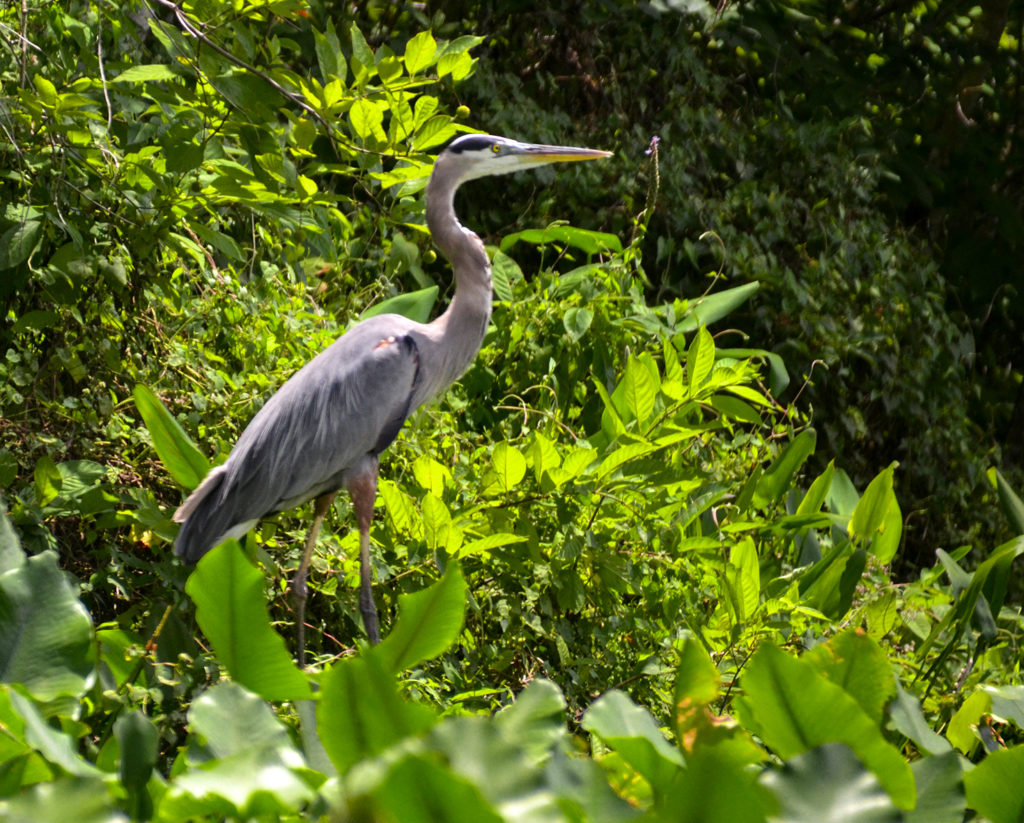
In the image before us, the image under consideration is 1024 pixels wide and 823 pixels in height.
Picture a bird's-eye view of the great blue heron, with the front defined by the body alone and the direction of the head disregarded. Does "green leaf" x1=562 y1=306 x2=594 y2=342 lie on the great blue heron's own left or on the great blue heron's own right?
on the great blue heron's own left

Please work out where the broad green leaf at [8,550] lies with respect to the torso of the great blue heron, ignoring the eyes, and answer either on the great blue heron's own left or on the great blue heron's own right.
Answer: on the great blue heron's own right

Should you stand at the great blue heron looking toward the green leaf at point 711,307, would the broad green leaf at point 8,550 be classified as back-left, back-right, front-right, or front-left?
back-right

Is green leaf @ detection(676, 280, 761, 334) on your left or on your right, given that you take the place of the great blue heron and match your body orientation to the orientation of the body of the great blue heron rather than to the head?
on your left

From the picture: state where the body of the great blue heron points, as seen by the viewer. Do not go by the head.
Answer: to the viewer's right

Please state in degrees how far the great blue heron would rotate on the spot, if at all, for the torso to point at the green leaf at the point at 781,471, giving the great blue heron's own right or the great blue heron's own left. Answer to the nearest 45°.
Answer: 0° — it already faces it

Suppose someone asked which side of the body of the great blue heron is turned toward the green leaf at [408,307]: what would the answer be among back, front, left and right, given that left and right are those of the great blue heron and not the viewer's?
left

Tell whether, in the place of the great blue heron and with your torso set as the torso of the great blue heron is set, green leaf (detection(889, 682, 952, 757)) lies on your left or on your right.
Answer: on your right

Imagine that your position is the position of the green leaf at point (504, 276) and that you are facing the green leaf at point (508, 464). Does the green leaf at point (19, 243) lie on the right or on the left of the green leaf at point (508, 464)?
right
